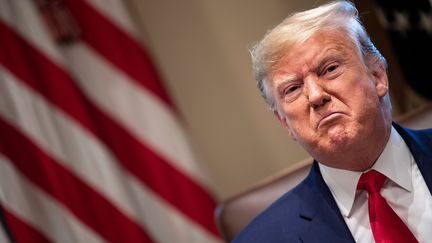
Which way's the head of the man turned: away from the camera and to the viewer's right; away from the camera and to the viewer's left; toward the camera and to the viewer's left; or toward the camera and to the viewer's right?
toward the camera and to the viewer's left

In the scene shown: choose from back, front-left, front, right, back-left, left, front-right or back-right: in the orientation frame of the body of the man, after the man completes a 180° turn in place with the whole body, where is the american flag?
front-left

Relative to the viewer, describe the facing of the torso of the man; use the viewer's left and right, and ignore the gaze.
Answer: facing the viewer
